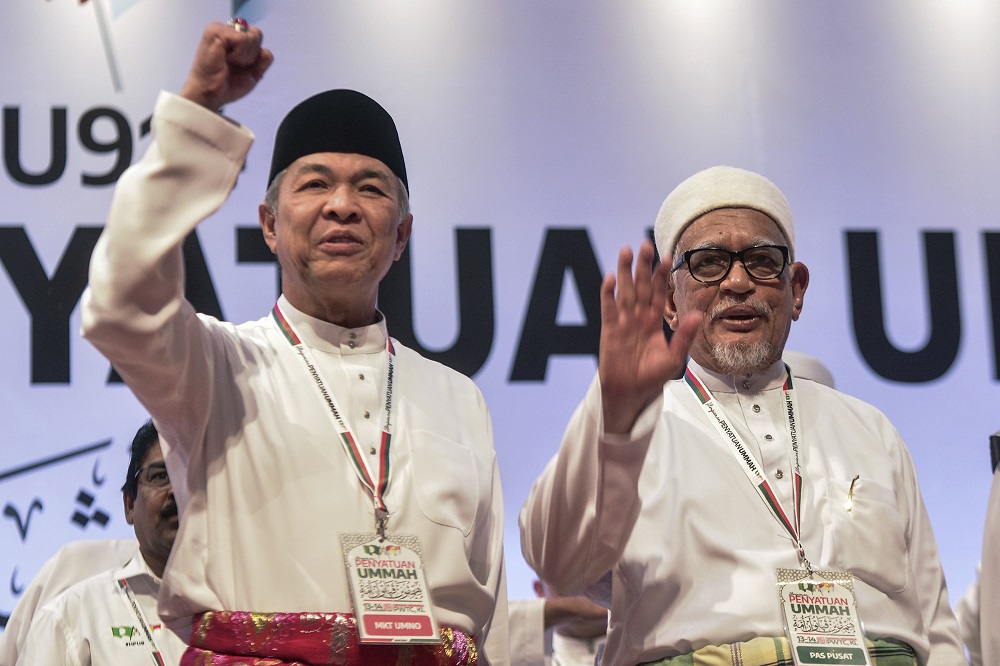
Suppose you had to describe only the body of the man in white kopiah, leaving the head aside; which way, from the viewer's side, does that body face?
toward the camera

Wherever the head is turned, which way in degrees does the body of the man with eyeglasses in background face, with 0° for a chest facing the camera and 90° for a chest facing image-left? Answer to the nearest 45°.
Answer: approximately 315°

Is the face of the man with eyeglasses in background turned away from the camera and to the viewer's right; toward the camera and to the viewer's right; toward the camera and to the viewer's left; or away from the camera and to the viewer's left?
toward the camera and to the viewer's right

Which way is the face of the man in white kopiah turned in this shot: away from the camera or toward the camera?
toward the camera

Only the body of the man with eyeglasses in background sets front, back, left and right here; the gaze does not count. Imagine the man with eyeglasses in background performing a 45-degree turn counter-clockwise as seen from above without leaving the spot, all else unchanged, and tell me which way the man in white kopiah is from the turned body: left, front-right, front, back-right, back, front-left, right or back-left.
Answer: front-right
